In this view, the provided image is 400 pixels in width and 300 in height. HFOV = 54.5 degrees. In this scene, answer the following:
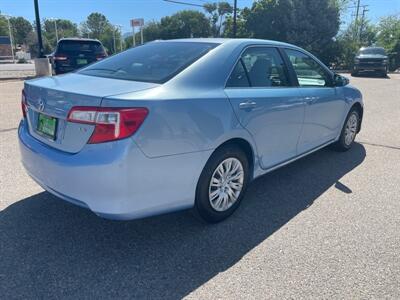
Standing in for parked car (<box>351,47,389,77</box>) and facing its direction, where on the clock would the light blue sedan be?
The light blue sedan is roughly at 12 o'clock from the parked car.

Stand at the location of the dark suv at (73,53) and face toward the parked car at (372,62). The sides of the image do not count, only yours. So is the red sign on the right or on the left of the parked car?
left

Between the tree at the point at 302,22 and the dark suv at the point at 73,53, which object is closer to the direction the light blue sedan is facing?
the tree

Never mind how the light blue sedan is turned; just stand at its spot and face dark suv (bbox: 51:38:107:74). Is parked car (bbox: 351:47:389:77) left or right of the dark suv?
right

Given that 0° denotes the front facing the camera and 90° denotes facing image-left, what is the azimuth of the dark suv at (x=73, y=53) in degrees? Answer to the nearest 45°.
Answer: approximately 180°

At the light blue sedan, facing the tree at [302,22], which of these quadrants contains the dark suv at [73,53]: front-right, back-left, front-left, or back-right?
front-left

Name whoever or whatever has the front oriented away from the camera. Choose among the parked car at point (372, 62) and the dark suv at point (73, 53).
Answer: the dark suv

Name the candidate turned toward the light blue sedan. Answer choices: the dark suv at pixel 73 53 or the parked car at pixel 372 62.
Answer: the parked car

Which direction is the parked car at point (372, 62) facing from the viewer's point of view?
toward the camera

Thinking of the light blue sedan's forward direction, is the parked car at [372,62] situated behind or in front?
in front

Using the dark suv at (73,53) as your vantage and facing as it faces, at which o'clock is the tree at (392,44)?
The tree is roughly at 2 o'clock from the dark suv.

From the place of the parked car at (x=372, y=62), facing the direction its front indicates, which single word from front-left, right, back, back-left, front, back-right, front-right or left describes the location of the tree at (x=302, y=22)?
back-right

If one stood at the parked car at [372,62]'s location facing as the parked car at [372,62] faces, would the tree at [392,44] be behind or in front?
behind

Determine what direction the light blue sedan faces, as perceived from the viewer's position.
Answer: facing away from the viewer and to the right of the viewer

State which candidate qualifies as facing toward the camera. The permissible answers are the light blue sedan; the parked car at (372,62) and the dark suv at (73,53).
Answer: the parked car

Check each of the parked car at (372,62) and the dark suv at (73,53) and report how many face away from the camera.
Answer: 1

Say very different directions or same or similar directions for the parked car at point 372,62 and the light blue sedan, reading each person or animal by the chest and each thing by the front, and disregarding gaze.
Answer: very different directions

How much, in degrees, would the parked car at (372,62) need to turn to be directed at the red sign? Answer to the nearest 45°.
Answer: approximately 90° to its right

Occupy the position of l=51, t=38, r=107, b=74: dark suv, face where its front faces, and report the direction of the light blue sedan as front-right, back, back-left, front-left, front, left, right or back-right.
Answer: back

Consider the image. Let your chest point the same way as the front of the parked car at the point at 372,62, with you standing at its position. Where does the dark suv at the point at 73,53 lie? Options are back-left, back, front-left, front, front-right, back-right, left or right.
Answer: front-right

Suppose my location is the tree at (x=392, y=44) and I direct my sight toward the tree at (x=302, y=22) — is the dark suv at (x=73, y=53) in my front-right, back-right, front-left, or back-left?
front-left

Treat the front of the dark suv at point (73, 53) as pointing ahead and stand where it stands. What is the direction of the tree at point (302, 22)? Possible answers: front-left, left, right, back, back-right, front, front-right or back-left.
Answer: front-right

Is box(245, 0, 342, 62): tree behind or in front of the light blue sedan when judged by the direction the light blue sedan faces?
in front
